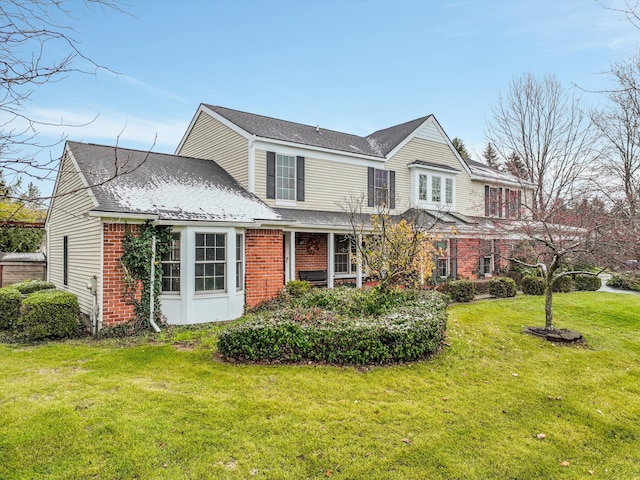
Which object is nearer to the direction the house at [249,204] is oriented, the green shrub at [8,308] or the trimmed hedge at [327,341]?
the trimmed hedge

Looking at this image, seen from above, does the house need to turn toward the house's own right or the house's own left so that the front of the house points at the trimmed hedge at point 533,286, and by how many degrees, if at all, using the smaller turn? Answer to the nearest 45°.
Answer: approximately 45° to the house's own left

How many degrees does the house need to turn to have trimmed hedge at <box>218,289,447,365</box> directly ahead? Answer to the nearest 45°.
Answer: approximately 45° to its right

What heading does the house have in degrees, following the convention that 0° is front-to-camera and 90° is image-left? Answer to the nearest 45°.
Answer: approximately 315°

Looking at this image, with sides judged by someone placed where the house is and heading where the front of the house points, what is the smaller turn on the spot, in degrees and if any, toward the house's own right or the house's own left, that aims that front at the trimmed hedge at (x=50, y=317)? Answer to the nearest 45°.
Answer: approximately 90° to the house's own right

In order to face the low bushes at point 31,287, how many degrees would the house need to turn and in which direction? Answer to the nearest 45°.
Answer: approximately 135° to its right

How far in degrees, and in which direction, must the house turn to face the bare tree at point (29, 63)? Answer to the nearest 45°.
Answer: approximately 45° to its right

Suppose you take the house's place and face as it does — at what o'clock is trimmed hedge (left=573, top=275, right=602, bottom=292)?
The trimmed hedge is roughly at 10 o'clock from the house.

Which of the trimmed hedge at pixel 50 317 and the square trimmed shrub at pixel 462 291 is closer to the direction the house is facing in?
the square trimmed shrub
